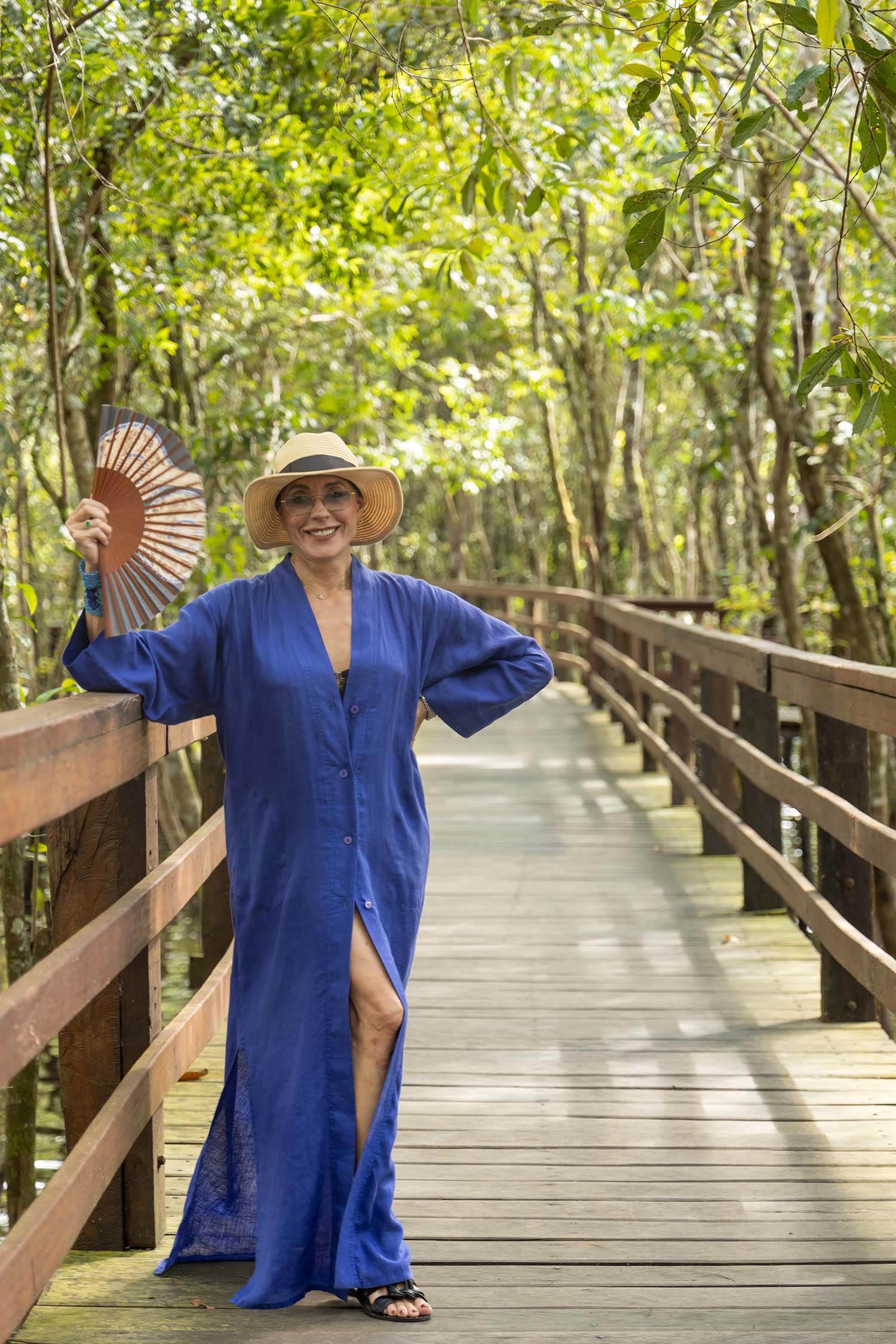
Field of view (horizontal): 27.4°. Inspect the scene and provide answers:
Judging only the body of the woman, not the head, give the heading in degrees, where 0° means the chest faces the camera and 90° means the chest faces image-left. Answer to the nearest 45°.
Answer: approximately 0°
